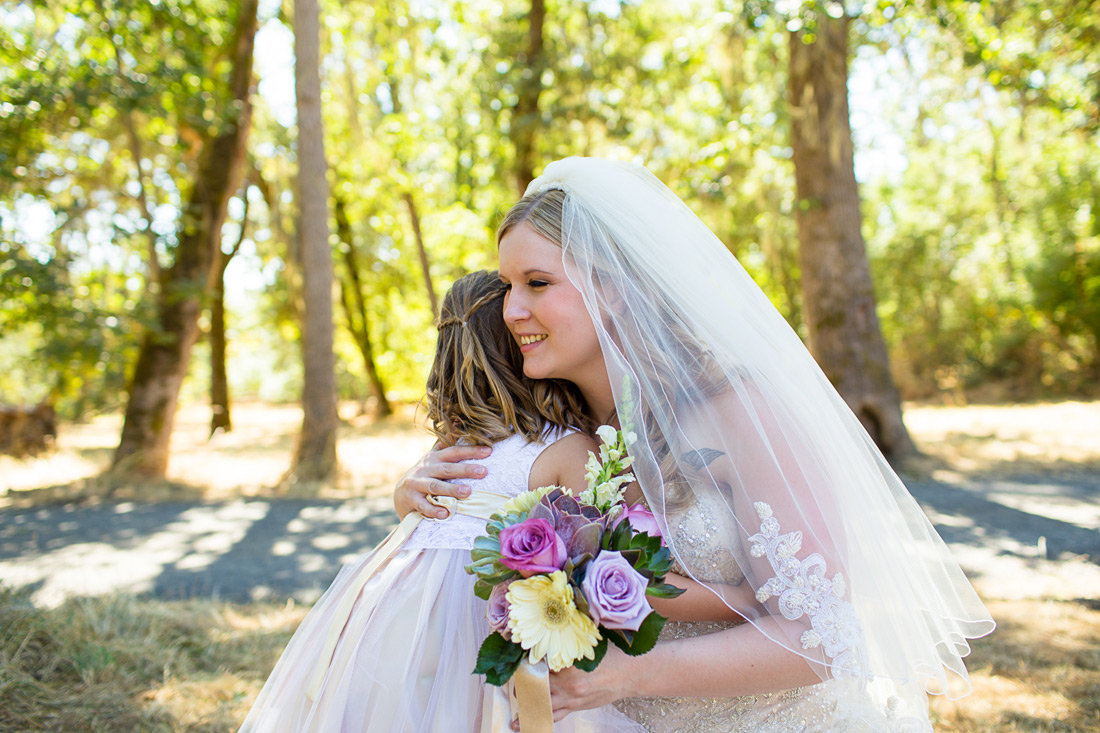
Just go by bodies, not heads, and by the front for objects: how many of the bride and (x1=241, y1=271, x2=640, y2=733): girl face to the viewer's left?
1

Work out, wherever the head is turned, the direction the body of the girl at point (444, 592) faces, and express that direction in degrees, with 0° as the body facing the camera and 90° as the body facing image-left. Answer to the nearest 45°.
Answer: approximately 225°

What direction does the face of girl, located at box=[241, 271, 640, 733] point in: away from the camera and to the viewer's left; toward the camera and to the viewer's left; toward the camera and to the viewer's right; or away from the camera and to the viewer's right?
away from the camera and to the viewer's right

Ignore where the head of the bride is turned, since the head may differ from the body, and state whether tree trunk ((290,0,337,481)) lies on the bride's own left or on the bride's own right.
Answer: on the bride's own right

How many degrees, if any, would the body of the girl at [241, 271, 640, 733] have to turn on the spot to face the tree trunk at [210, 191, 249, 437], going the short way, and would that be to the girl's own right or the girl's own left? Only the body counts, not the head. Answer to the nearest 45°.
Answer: approximately 45° to the girl's own left

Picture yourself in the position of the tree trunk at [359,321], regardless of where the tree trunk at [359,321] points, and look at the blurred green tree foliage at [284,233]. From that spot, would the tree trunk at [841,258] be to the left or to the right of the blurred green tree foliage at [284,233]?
left

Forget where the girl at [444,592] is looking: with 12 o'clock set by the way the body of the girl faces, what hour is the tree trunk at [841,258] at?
The tree trunk is roughly at 12 o'clock from the girl.

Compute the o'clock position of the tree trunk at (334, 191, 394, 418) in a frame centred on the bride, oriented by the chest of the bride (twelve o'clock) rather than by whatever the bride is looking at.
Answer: The tree trunk is roughly at 2 o'clock from the bride.

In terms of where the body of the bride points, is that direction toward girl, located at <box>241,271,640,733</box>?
yes

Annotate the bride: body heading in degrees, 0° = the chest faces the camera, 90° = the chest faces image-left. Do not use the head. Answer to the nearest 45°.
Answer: approximately 90°
